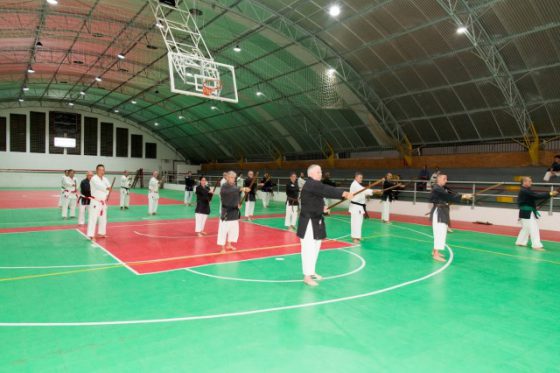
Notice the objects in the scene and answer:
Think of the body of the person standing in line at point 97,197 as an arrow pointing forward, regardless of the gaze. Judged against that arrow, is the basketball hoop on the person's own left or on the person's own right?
on the person's own left

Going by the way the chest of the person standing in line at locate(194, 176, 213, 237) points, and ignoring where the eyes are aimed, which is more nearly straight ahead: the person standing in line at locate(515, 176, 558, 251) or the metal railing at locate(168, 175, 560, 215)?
the person standing in line

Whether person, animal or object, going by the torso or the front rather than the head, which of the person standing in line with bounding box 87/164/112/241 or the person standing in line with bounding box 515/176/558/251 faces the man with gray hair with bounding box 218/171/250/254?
the person standing in line with bounding box 87/164/112/241

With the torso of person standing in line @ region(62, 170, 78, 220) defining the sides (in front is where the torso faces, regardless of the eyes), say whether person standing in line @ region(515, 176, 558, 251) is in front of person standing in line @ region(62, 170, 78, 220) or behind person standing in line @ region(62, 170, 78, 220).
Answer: in front

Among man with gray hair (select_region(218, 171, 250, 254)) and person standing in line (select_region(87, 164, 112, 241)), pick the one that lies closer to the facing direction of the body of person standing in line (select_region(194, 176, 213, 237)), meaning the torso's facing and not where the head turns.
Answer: the man with gray hair

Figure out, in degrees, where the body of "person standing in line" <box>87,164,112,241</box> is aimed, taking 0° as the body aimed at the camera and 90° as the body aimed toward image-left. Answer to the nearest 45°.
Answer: approximately 315°

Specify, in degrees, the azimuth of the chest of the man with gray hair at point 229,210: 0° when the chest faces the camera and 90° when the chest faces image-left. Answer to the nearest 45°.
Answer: approximately 315°

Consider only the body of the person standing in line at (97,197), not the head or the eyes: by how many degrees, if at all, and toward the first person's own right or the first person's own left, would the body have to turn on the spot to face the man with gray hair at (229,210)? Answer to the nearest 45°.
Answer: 0° — they already face them

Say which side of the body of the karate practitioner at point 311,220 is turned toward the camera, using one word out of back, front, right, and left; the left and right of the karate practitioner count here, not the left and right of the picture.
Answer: right

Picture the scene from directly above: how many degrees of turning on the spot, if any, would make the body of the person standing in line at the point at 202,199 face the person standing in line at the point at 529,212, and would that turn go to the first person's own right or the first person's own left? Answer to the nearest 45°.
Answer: approximately 45° to the first person's own left

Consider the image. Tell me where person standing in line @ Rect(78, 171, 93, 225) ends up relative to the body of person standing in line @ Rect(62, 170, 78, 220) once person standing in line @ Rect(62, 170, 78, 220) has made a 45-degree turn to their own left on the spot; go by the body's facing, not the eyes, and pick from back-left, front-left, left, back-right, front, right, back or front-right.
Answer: right
